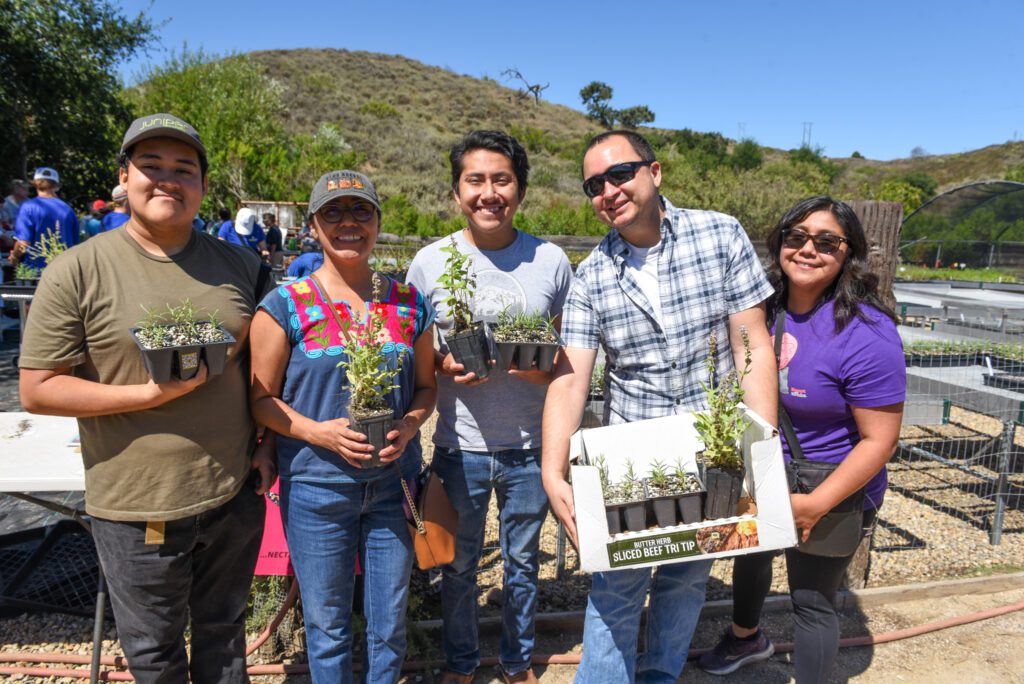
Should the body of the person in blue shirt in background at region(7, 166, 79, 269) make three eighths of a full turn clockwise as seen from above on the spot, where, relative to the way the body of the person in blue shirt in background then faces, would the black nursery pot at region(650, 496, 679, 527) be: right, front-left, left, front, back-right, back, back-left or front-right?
front-right

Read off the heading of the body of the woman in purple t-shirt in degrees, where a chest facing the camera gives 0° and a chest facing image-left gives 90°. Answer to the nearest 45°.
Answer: approximately 45°

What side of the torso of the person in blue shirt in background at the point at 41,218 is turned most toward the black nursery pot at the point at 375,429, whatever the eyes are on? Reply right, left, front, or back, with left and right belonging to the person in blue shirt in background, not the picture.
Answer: back

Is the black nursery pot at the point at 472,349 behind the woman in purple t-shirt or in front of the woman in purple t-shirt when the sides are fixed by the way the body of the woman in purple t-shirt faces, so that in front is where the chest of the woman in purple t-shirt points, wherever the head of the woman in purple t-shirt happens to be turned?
in front

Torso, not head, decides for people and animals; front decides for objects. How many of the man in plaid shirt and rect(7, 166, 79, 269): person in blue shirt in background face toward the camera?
1

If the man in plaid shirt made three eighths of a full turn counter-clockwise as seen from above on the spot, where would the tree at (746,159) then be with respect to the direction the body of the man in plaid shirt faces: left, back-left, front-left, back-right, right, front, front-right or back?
front-left

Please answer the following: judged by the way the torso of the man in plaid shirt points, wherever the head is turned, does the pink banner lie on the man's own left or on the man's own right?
on the man's own right

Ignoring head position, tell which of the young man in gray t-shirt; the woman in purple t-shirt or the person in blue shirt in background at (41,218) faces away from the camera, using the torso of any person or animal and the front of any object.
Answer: the person in blue shirt in background

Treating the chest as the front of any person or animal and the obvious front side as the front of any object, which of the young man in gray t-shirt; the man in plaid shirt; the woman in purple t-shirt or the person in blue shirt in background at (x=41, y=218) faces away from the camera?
the person in blue shirt in background

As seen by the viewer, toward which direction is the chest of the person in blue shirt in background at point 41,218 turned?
away from the camera
